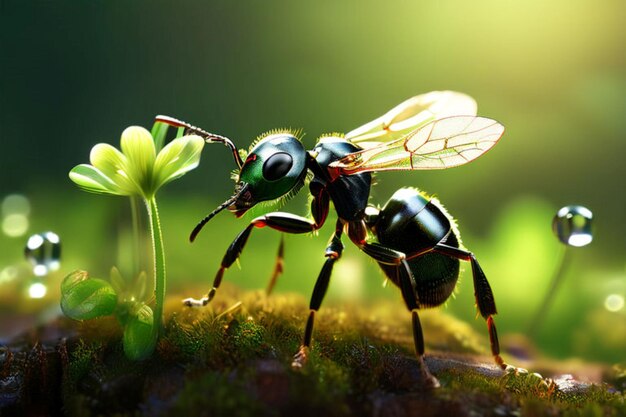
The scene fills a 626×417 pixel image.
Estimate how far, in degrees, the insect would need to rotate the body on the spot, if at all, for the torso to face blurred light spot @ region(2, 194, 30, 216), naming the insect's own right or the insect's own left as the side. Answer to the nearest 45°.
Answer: approximately 45° to the insect's own right

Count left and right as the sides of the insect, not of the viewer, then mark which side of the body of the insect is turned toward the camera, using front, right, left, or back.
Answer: left

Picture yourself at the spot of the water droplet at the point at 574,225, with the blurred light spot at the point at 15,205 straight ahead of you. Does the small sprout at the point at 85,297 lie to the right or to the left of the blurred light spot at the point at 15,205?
left

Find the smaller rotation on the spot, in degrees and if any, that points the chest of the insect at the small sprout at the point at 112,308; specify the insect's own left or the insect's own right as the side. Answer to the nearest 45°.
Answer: approximately 45° to the insect's own left

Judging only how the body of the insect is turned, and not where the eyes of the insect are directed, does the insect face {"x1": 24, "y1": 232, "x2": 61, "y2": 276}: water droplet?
yes

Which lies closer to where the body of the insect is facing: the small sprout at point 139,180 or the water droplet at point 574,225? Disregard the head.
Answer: the small sprout
